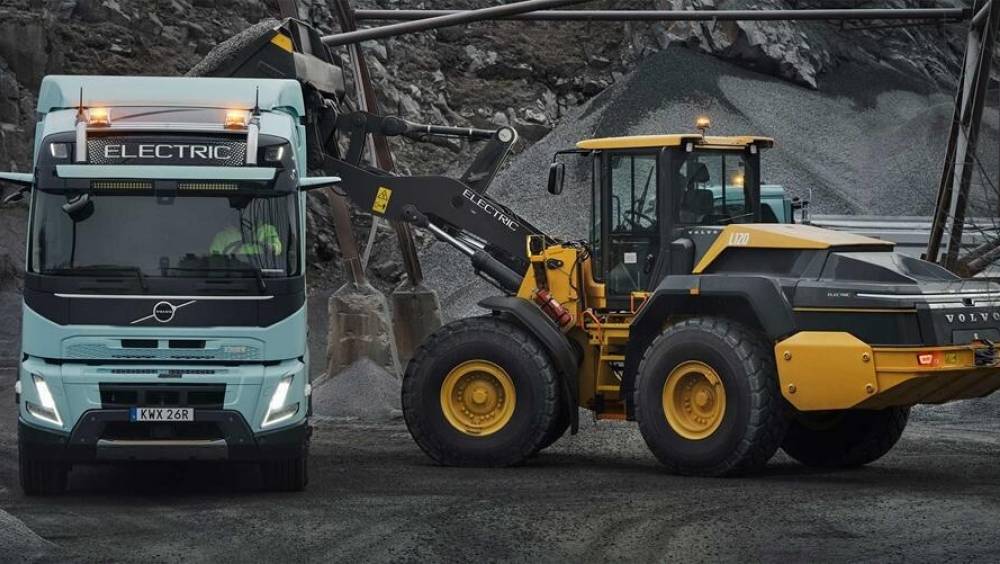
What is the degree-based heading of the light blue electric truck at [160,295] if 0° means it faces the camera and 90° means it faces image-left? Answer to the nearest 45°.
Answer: approximately 0°

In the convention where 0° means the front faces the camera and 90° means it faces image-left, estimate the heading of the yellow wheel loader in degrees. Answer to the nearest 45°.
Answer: approximately 135°

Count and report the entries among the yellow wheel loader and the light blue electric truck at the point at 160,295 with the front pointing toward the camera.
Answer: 1

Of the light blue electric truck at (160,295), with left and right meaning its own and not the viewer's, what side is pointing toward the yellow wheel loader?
left

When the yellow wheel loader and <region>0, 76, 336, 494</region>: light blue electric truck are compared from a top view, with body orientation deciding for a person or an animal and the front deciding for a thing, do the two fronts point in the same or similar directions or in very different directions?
very different directions

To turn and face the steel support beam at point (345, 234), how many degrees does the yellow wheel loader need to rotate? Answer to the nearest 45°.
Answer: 0° — it already faces it
